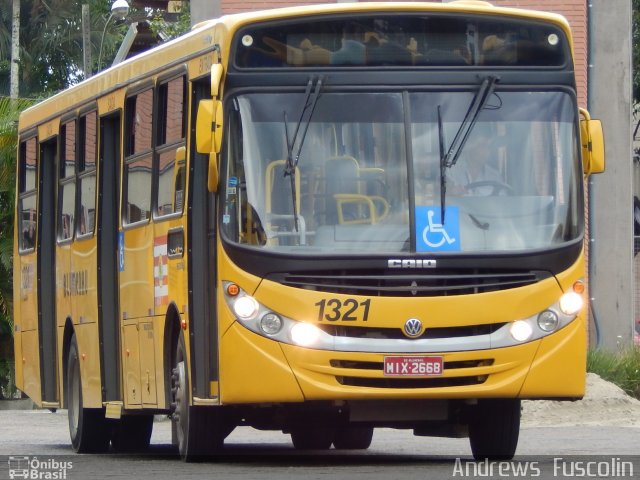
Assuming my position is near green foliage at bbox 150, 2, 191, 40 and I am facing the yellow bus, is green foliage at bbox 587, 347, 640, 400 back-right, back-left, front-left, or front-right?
front-left

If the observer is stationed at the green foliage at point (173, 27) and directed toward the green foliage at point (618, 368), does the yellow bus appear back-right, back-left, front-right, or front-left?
front-right

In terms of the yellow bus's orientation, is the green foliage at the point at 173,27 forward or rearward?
rearward

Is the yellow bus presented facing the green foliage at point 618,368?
no

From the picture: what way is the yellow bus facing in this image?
toward the camera
